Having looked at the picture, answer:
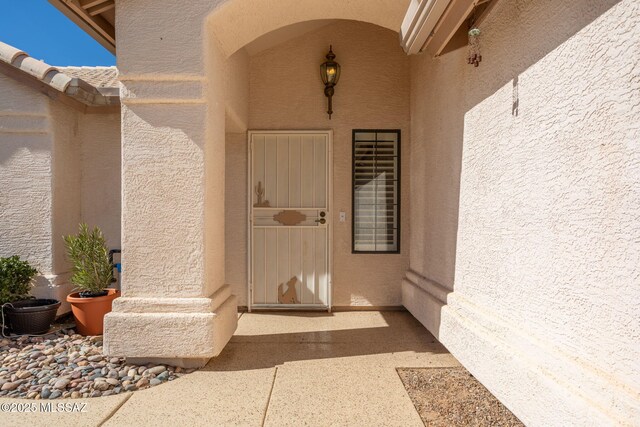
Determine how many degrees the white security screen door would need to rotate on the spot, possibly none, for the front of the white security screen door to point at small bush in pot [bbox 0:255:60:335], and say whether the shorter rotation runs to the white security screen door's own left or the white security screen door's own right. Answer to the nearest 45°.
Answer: approximately 90° to the white security screen door's own right

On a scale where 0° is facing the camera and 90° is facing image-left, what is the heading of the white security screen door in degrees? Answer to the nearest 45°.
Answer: approximately 0°

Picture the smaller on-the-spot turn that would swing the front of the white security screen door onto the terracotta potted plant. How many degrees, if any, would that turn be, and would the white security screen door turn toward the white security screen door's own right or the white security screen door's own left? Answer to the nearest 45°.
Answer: approximately 45° to the white security screen door's own right

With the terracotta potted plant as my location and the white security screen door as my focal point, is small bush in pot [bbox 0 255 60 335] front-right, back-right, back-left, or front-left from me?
back-left
